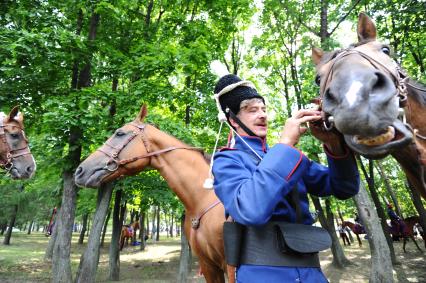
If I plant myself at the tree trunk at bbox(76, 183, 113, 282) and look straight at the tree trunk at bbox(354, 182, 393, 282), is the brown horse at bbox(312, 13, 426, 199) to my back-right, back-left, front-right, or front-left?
front-right

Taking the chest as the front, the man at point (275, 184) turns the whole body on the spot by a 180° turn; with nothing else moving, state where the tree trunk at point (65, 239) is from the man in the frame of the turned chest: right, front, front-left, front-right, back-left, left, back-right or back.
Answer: front

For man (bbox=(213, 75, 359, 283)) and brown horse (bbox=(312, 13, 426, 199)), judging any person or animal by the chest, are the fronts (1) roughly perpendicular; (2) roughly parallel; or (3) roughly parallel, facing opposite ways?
roughly perpendicular

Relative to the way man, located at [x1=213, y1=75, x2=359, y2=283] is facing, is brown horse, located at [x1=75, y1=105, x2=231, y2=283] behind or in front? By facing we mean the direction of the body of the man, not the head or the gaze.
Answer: behind

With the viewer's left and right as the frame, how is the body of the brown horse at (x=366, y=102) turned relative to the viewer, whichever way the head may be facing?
facing the viewer and to the left of the viewer

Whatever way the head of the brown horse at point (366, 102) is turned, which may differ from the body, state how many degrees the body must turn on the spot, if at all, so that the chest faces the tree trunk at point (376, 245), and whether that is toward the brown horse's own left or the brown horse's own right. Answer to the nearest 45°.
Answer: approximately 135° to the brown horse's own right

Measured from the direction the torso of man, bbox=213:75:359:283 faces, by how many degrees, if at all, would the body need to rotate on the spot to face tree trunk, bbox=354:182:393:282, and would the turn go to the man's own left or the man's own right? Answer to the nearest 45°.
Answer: approximately 135° to the man's own left

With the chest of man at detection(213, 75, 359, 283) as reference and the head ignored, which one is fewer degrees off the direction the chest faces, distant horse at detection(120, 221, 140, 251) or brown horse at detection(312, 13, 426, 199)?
the brown horse

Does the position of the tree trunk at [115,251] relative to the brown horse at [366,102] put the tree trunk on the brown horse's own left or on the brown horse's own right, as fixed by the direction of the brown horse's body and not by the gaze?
on the brown horse's own right

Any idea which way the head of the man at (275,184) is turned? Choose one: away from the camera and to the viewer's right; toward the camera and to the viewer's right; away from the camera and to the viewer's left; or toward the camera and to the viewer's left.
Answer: toward the camera and to the viewer's right

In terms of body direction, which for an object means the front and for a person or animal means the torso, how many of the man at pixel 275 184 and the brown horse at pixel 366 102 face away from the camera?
0

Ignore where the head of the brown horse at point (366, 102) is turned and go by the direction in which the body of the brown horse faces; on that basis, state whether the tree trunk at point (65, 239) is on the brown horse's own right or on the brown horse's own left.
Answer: on the brown horse's own right

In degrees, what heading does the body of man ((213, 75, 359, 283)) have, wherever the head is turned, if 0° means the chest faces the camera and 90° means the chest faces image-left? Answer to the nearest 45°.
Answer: approximately 315°

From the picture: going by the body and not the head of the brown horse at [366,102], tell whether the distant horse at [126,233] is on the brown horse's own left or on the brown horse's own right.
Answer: on the brown horse's own right
